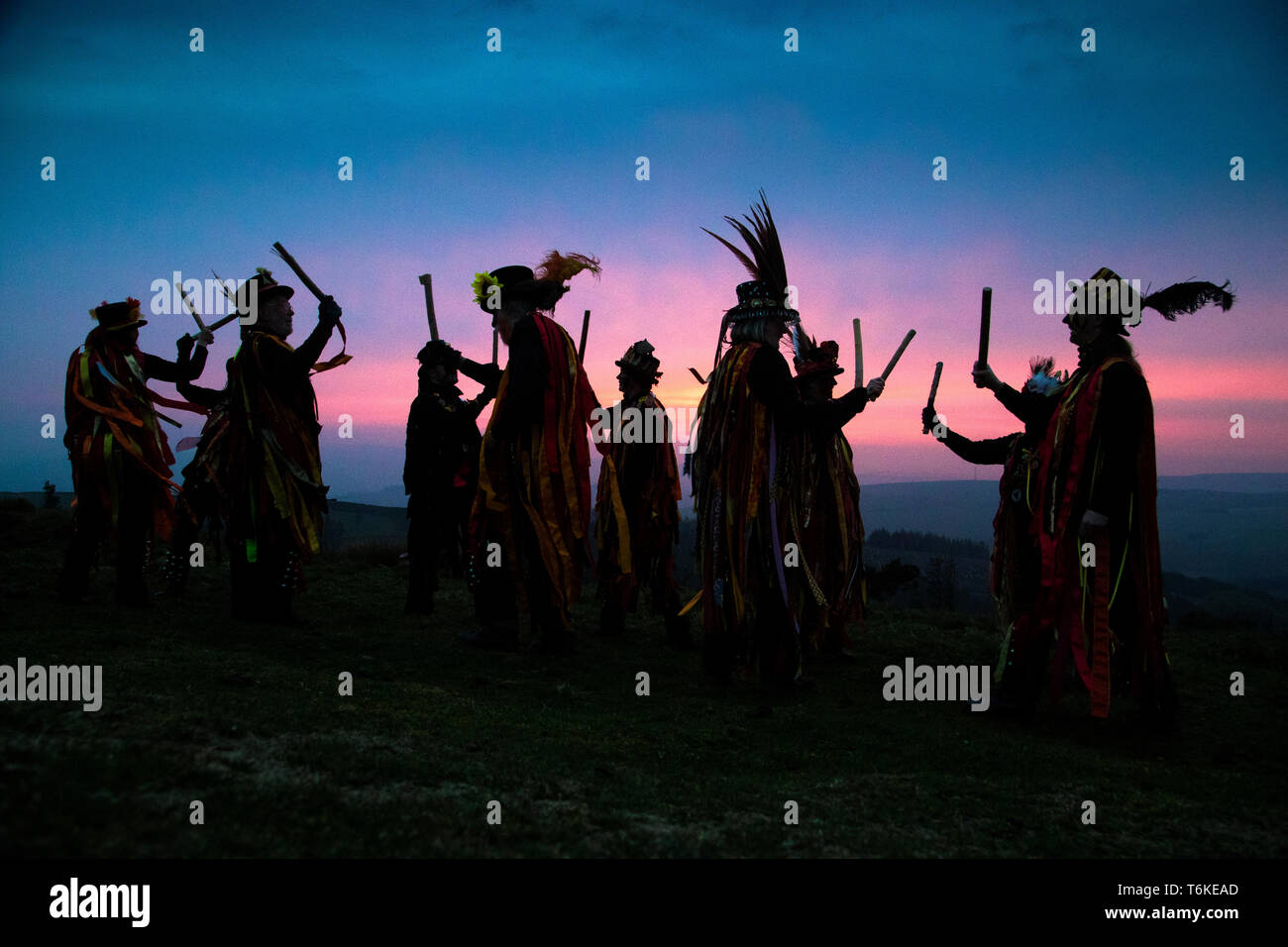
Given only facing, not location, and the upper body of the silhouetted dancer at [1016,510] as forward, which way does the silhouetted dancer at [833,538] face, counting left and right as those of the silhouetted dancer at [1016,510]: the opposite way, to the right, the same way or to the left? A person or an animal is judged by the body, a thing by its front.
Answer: the opposite way

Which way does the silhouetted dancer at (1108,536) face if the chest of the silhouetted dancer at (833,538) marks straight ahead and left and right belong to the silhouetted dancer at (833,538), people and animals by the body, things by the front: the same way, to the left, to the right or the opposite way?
the opposite way

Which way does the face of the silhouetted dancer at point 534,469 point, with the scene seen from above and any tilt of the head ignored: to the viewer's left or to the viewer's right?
to the viewer's left

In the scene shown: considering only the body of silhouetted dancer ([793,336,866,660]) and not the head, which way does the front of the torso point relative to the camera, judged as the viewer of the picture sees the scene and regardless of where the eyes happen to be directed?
to the viewer's right

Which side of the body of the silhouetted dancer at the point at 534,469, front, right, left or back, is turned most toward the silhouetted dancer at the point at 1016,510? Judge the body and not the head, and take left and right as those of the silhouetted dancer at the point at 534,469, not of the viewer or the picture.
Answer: back
